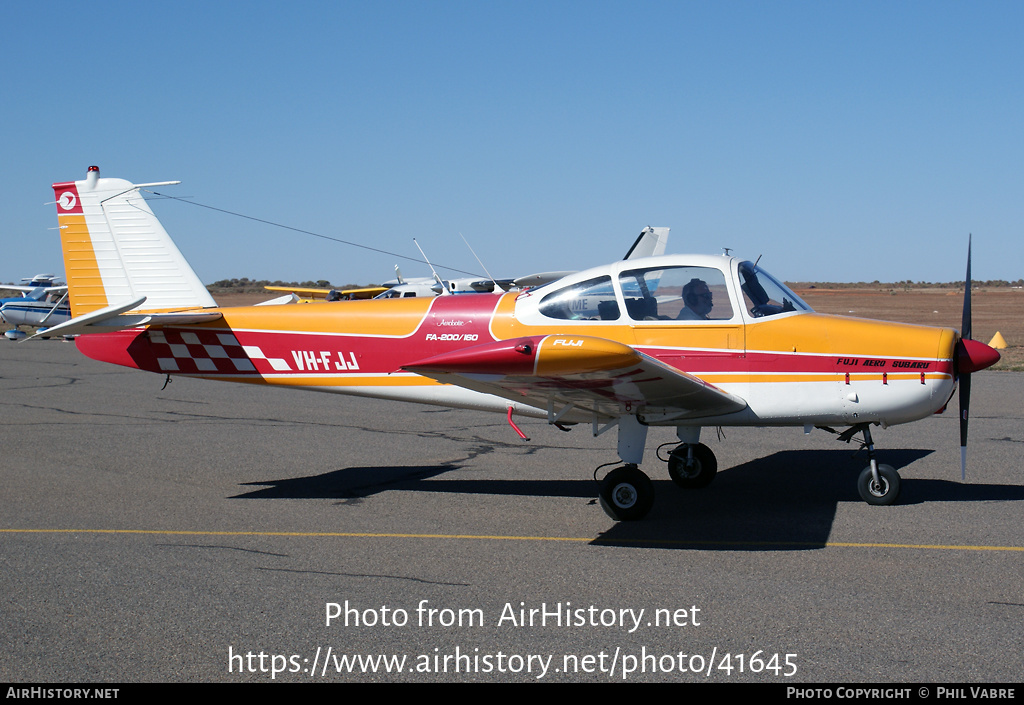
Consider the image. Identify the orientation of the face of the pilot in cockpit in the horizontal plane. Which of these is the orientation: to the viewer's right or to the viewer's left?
to the viewer's right

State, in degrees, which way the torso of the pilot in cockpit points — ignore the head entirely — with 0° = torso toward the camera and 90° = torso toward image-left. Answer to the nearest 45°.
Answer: approximately 270°

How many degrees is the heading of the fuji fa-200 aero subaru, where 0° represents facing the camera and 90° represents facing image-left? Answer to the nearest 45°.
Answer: approximately 270°
